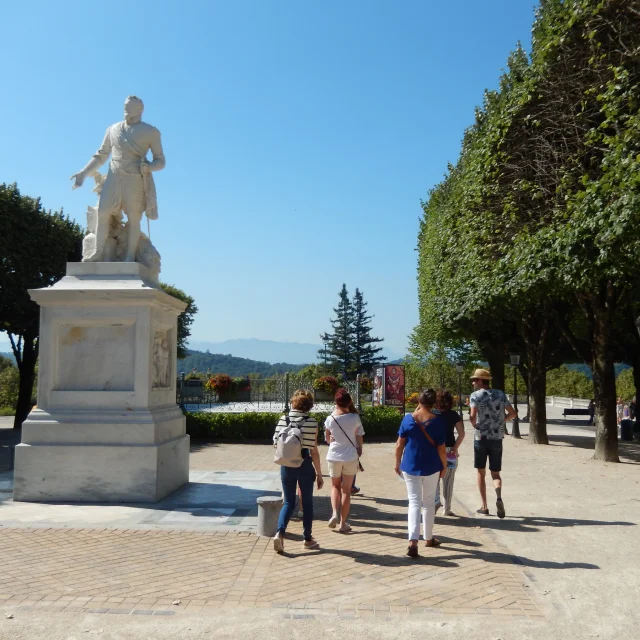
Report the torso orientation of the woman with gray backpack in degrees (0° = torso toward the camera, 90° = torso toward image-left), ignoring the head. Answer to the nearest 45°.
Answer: approximately 225°

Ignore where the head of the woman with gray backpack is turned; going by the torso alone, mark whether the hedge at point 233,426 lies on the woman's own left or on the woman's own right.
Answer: on the woman's own left

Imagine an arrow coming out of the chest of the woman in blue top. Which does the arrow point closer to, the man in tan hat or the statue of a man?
the man in tan hat

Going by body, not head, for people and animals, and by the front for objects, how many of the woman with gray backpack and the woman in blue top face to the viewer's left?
0

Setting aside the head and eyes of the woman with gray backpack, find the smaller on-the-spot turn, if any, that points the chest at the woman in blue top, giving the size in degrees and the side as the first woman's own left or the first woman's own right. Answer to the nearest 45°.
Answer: approximately 45° to the first woman's own right

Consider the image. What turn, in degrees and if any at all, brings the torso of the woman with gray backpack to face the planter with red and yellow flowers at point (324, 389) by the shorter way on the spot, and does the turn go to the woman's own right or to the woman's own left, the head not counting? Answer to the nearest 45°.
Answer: approximately 45° to the woman's own left

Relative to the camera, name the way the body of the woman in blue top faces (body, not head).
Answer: away from the camera

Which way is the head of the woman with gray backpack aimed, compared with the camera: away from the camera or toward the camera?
away from the camera

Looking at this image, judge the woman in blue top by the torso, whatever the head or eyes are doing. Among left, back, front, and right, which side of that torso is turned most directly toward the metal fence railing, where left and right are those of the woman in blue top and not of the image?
front

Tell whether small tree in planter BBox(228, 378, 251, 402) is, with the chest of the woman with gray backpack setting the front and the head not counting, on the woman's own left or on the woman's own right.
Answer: on the woman's own left

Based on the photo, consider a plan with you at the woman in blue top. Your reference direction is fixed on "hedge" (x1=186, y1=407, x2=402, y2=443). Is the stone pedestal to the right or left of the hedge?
left
